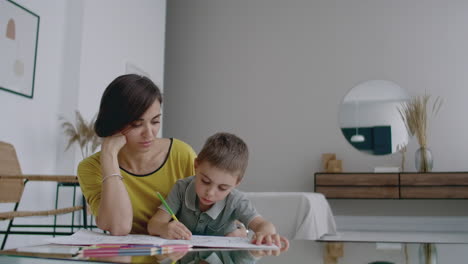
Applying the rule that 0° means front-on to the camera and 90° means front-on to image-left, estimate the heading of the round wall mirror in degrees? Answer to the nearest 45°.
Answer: approximately 0°

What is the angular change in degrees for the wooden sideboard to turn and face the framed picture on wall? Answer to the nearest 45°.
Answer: approximately 45° to its right

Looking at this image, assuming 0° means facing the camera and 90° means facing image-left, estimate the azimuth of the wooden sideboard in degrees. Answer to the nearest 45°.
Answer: approximately 0°

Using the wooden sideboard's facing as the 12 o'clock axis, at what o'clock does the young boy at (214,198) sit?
The young boy is roughly at 12 o'clock from the wooden sideboard.

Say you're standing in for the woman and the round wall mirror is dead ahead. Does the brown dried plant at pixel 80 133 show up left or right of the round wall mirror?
left
